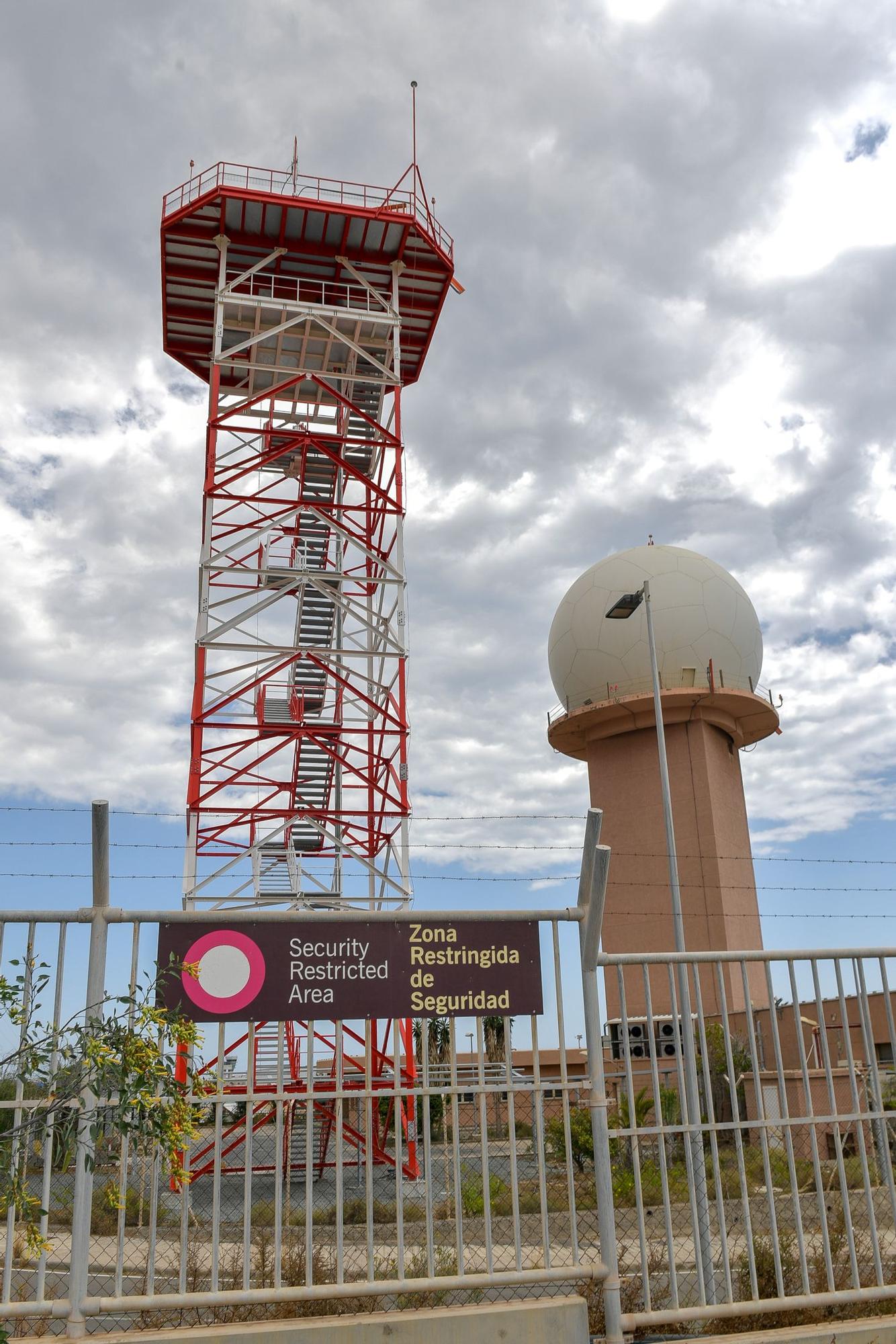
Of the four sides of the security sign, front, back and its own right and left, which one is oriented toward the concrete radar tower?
back

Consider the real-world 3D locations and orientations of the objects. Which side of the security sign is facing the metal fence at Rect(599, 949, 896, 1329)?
left

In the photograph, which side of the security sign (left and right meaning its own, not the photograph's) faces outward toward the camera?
front
